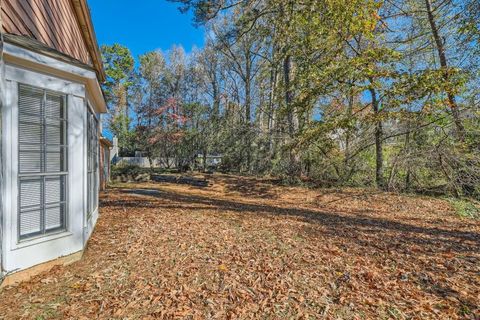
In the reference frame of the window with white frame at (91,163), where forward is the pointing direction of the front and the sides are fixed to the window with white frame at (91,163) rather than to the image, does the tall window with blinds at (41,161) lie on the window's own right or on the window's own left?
on the window's own right

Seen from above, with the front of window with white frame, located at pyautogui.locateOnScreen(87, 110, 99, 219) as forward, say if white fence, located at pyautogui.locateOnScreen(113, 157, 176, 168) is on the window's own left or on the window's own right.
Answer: on the window's own left

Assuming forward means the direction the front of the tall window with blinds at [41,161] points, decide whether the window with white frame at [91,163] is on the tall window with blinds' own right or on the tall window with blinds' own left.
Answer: on the tall window with blinds' own left

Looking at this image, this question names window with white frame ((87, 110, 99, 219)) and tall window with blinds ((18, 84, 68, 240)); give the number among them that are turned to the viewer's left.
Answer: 0

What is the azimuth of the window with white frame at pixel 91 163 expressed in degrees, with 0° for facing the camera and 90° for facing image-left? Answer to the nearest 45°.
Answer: approximately 270°

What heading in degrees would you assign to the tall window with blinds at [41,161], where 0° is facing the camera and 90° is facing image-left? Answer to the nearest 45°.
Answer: approximately 315°
